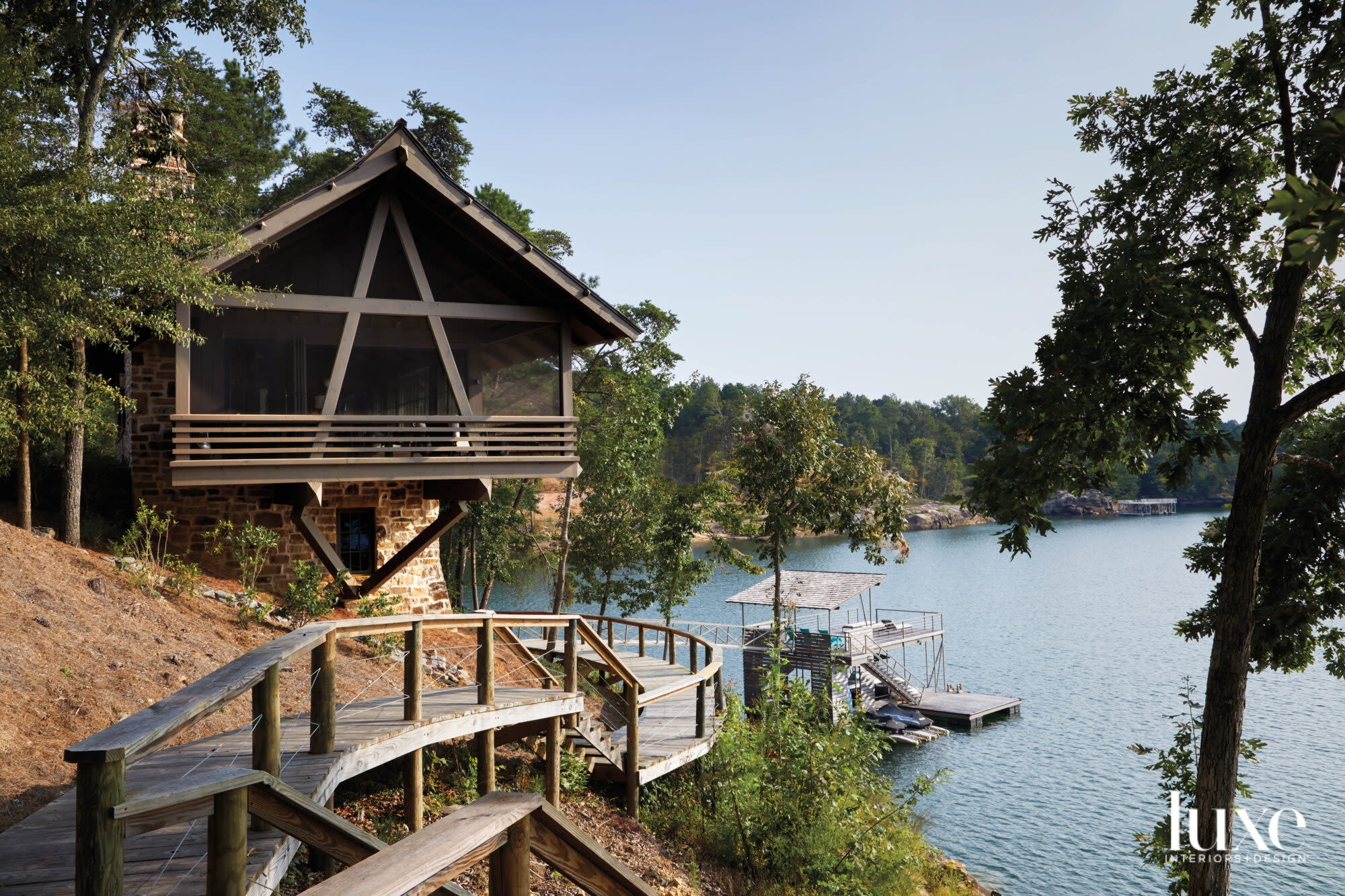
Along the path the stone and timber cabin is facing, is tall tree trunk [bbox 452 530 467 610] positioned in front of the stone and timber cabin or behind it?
behind

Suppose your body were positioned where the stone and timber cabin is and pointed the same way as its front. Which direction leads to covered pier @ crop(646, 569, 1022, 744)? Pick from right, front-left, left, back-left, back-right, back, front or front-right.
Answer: back-left

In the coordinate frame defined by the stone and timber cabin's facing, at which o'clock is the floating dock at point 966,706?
The floating dock is roughly at 8 o'clock from the stone and timber cabin.

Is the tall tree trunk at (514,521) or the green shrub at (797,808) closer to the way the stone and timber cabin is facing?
the green shrub

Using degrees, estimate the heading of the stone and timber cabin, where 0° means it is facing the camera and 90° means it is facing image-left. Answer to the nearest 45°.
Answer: approximately 0°

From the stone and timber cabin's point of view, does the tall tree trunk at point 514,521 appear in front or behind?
behind

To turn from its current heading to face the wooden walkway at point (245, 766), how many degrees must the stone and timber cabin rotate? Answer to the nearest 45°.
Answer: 0° — it already faces it
